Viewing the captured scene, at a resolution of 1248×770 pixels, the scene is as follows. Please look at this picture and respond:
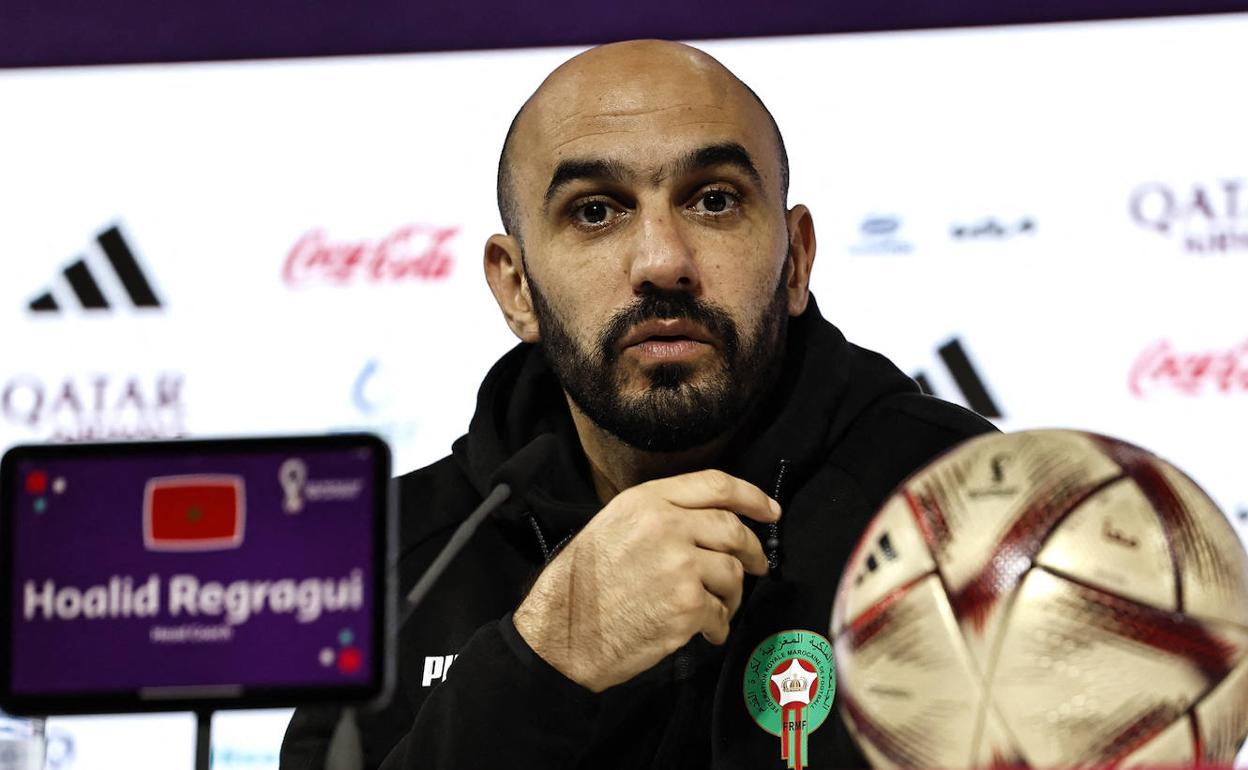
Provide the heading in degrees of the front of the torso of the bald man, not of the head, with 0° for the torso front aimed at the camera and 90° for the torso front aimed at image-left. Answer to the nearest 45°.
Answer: approximately 0°

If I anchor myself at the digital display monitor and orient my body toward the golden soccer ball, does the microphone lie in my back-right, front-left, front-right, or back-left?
front-left

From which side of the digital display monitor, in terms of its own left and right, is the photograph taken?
front

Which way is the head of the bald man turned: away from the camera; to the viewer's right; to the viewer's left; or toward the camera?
toward the camera

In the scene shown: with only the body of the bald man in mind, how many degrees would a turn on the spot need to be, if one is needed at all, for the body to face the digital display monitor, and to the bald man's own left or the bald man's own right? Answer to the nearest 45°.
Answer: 0° — they already face it

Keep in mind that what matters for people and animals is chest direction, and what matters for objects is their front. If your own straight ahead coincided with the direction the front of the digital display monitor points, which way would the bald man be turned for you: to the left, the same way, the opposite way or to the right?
the same way

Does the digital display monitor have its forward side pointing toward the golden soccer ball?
no

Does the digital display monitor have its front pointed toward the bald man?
no

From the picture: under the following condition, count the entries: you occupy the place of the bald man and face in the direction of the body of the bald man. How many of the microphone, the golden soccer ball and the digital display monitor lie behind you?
0

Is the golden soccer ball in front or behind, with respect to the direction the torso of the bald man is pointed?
in front

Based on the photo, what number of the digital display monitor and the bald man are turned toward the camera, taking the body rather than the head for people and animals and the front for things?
2

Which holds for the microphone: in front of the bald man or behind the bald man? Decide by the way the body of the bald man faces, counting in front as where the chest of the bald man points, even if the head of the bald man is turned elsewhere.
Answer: in front

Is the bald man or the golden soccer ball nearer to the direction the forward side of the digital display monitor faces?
the golden soccer ball

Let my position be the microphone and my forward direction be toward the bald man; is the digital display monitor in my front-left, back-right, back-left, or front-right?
back-left
